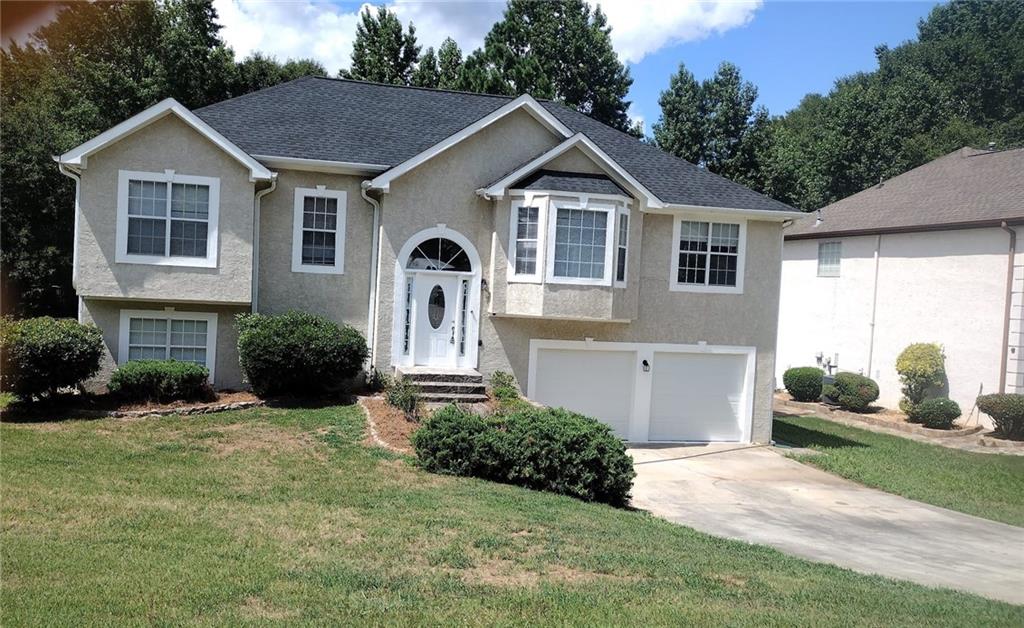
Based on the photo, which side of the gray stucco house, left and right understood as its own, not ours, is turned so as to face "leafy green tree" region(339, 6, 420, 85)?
back

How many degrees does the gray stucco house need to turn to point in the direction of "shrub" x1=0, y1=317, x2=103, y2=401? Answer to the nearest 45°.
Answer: approximately 90° to its right

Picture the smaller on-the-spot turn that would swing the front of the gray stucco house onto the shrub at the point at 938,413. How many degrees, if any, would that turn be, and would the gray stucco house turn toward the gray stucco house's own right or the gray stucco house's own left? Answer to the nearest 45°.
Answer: approximately 90° to the gray stucco house's own left

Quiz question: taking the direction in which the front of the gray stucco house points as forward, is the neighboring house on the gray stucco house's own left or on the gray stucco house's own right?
on the gray stucco house's own left

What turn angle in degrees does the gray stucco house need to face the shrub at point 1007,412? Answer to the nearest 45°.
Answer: approximately 90° to its left

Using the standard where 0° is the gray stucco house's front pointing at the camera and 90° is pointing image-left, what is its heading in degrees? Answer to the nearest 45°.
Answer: approximately 0°
